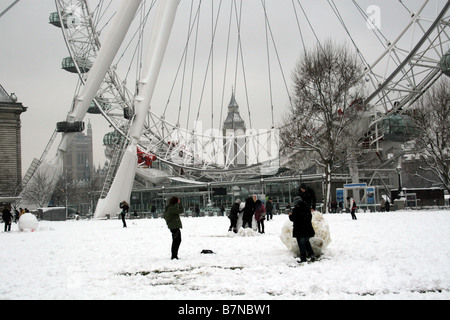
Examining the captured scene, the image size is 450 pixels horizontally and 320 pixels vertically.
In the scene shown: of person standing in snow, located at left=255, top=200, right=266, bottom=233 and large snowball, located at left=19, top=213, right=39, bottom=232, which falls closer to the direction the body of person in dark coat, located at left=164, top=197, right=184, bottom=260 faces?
the person standing in snow

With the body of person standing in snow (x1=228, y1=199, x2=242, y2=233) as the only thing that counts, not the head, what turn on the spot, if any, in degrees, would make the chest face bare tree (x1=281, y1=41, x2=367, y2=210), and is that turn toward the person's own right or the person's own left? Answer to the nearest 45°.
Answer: approximately 90° to the person's own left

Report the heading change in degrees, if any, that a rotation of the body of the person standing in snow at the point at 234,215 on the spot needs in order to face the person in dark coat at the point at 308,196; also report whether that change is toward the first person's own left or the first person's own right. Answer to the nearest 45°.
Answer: approximately 90° to the first person's own right

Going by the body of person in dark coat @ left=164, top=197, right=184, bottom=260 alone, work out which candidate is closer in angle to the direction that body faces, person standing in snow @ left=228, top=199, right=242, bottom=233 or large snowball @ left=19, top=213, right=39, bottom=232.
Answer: the person standing in snow

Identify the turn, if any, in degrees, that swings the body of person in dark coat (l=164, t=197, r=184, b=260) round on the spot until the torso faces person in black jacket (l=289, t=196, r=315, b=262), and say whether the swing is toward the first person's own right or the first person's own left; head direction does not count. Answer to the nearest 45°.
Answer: approximately 45° to the first person's own right

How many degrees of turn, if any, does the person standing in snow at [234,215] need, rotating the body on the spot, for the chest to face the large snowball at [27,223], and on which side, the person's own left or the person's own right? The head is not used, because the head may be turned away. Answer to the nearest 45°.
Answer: approximately 135° to the person's own left
